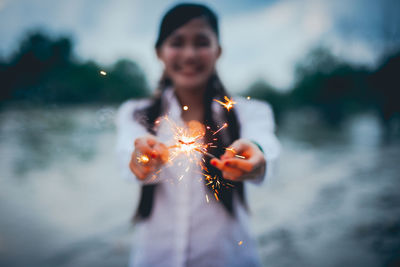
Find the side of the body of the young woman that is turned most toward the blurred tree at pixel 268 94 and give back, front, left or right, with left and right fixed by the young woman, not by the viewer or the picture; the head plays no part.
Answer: back

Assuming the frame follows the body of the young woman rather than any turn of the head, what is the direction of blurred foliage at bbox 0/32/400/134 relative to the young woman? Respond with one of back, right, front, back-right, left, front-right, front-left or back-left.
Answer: back

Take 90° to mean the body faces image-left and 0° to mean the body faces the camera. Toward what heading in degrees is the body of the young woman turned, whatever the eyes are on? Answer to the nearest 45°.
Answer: approximately 0°
